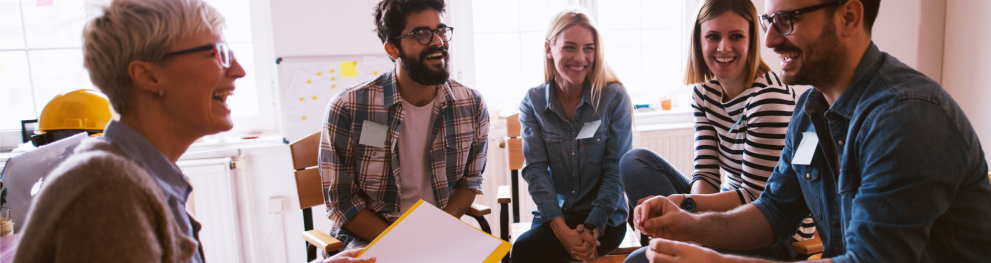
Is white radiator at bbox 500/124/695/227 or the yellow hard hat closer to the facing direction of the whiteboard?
the yellow hard hat

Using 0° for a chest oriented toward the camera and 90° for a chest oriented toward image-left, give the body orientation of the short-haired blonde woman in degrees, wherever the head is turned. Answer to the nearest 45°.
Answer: approximately 270°

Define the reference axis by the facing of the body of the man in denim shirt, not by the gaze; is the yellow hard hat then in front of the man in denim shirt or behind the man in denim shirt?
in front

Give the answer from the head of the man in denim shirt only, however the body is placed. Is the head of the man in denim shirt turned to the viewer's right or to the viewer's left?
to the viewer's left

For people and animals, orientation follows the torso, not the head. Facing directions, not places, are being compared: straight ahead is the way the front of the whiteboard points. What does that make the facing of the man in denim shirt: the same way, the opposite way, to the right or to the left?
to the right

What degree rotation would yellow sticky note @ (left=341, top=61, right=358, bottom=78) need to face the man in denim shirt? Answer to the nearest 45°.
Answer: approximately 45° to its left
